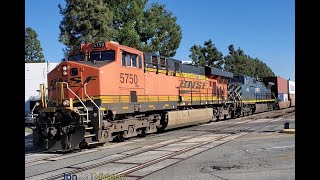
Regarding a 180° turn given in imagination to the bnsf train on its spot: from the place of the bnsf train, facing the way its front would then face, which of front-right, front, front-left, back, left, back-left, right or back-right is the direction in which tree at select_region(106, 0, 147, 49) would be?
front-left

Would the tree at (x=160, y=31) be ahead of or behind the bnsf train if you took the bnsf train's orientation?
behind

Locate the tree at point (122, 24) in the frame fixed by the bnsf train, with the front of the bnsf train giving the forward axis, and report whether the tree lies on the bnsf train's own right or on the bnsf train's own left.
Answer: on the bnsf train's own right
